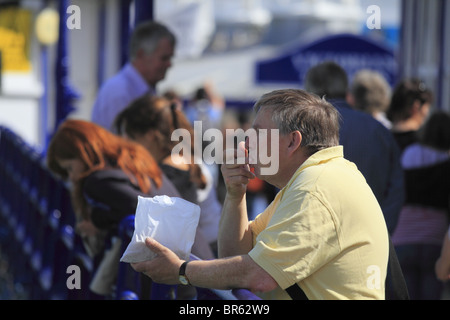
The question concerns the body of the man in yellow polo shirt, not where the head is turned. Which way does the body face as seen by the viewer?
to the viewer's left

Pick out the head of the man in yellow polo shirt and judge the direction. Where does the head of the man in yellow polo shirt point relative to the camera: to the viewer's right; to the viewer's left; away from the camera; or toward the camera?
to the viewer's left

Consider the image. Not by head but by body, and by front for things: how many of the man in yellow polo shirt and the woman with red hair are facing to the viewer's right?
0

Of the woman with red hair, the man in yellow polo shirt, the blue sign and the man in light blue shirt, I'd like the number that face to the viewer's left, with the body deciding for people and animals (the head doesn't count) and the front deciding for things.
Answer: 2

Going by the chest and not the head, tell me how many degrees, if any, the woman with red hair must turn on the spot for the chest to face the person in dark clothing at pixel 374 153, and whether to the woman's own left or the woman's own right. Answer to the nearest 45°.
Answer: approximately 180°

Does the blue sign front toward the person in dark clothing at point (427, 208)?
yes

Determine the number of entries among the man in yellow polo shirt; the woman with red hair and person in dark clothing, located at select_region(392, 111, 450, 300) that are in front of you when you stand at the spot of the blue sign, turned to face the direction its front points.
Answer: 3

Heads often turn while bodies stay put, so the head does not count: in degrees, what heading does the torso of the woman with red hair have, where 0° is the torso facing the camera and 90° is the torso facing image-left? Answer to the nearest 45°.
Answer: approximately 90°

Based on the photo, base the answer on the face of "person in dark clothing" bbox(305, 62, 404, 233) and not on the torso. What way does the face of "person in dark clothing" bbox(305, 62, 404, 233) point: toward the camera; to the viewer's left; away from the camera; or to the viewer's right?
away from the camera

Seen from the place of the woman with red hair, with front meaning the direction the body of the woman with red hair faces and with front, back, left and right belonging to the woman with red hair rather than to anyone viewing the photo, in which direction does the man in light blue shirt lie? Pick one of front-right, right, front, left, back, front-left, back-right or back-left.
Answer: right

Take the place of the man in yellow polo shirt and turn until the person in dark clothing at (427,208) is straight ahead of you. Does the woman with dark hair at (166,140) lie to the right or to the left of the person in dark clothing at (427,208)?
left

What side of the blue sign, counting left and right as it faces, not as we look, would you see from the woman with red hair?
front

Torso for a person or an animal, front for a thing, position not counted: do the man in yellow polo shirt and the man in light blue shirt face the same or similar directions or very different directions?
very different directions
